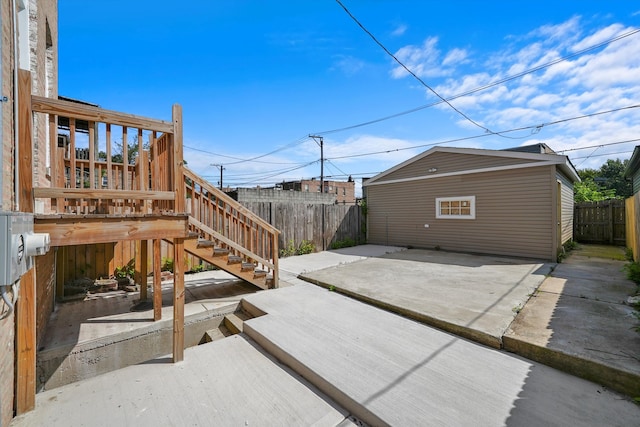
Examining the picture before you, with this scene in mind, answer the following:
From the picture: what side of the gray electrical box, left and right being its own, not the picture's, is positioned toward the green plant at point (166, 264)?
left

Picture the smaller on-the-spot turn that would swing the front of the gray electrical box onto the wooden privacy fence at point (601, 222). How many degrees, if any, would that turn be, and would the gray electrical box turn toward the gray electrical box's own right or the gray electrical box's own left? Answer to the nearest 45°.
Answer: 0° — it already faces it

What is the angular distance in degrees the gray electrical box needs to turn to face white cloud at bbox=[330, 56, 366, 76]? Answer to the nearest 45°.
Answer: approximately 45° to its left

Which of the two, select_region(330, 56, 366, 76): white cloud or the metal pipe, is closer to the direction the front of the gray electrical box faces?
the white cloud

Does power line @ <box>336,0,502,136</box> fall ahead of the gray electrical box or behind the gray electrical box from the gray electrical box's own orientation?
ahead

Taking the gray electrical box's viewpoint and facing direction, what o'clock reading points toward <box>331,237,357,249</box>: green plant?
The green plant is roughly at 11 o'clock from the gray electrical box.

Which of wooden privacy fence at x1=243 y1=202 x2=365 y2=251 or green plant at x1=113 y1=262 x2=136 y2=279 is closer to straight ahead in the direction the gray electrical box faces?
the wooden privacy fence

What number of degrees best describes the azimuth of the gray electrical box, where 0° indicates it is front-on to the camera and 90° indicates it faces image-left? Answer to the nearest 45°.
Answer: approximately 270°

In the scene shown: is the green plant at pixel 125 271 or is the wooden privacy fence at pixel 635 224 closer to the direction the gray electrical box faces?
the wooden privacy fence

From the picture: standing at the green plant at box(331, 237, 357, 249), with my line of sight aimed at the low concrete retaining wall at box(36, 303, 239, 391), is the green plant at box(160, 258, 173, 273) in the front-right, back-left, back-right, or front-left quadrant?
front-right

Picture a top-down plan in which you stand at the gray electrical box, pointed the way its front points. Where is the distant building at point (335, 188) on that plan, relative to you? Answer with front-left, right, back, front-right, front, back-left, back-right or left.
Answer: front-left

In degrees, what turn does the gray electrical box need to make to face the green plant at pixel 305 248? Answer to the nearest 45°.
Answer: approximately 45° to its left

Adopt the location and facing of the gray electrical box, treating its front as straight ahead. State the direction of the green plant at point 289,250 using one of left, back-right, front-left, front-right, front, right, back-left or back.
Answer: front-left

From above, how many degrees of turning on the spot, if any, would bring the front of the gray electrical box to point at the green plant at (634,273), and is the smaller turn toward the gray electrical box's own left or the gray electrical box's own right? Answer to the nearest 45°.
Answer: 0° — it already faces it
